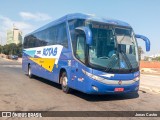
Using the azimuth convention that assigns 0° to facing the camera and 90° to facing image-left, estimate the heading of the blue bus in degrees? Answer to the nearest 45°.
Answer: approximately 315°
